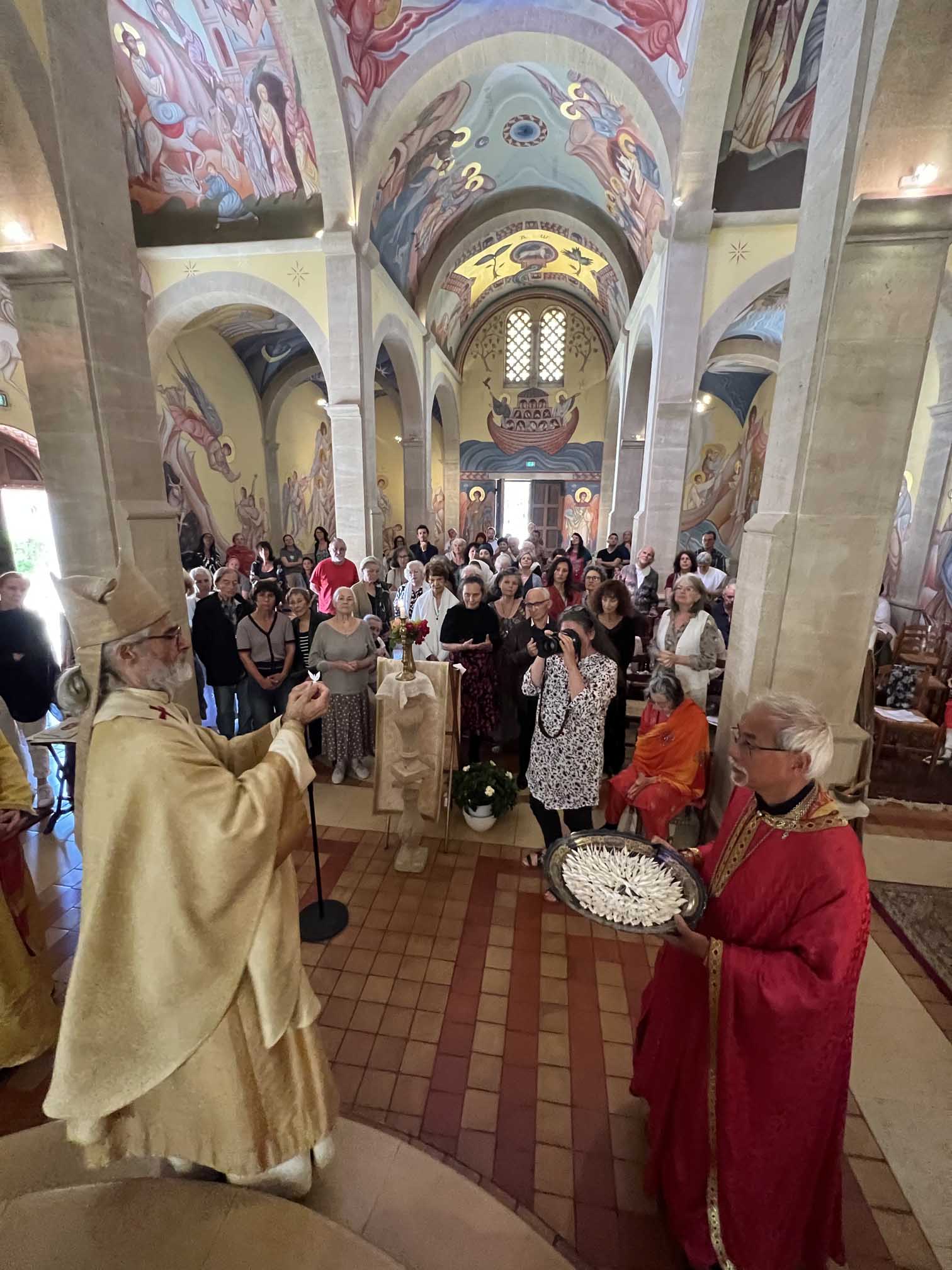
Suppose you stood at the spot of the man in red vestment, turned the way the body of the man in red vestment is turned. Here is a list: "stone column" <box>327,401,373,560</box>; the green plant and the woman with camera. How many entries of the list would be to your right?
3

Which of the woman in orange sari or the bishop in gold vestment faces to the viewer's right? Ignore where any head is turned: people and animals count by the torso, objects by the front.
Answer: the bishop in gold vestment

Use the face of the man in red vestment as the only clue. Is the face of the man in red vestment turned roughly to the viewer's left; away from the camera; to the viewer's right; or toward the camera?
to the viewer's left

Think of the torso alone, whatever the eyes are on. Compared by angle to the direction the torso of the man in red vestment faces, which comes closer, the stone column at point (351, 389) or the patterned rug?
the stone column

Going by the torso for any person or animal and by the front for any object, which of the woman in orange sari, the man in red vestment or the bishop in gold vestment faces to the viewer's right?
the bishop in gold vestment

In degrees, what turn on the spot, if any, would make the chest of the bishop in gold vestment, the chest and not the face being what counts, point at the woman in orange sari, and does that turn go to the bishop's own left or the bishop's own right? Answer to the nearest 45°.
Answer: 0° — they already face them

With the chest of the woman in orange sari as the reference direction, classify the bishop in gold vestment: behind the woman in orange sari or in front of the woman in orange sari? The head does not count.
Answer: in front

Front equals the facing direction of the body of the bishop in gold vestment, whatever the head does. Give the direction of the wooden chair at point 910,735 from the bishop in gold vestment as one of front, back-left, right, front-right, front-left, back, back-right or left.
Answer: front

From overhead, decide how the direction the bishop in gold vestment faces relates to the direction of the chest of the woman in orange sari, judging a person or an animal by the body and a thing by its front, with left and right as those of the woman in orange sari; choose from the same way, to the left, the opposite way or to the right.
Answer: the opposite way

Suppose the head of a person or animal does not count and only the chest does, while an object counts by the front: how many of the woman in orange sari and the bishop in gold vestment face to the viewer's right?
1

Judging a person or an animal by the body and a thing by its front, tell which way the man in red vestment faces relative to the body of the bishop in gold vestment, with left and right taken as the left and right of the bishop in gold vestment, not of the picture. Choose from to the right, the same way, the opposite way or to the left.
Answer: the opposite way

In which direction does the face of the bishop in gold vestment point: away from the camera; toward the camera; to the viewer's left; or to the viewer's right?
to the viewer's right

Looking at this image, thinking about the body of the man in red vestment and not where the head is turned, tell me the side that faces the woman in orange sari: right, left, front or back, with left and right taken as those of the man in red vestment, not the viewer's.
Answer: right

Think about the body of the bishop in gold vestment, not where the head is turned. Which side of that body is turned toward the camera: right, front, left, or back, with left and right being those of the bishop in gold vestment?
right

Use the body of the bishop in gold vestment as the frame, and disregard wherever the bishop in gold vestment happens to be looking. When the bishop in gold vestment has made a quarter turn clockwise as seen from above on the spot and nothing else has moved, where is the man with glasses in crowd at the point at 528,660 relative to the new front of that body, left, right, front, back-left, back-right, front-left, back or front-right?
back-left

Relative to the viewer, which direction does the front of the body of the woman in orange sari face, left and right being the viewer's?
facing the viewer and to the left of the viewer

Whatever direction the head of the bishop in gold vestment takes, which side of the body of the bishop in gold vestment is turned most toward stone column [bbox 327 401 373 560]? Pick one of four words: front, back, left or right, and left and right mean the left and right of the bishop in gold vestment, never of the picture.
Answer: left

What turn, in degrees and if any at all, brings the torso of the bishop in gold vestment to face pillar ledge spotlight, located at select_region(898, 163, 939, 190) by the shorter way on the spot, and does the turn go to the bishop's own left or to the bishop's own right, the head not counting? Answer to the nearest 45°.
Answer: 0° — they already face it
